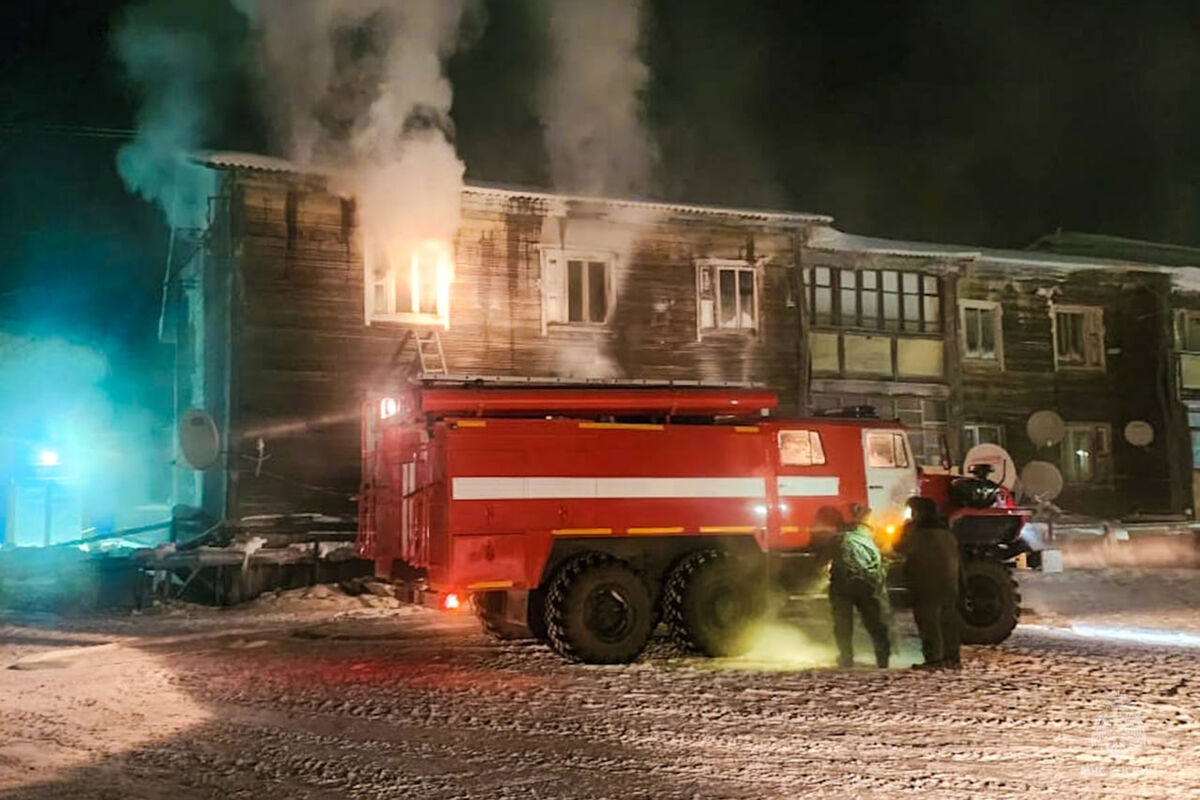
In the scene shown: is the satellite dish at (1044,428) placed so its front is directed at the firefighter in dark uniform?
yes

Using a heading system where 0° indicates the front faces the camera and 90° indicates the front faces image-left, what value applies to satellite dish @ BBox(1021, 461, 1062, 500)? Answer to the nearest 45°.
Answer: approximately 0°

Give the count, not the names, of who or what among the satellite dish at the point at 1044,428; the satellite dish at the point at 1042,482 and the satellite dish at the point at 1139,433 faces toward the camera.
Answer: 3

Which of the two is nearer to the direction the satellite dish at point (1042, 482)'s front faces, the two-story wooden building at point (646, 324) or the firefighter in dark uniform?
the firefighter in dark uniform

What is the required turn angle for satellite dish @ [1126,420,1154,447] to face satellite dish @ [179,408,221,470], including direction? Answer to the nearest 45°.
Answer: approximately 45° to its right

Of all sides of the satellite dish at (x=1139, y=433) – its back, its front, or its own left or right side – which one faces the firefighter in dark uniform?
front

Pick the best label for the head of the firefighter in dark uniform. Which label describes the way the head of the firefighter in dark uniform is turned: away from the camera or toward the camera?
away from the camera

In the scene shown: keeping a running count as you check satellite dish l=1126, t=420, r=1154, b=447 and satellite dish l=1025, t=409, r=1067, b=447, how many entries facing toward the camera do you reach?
2

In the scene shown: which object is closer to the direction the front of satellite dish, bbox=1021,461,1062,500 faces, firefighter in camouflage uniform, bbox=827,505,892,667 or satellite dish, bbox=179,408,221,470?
the firefighter in camouflage uniform
